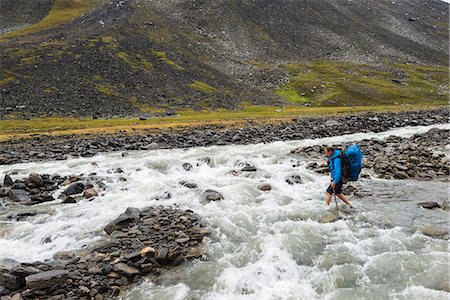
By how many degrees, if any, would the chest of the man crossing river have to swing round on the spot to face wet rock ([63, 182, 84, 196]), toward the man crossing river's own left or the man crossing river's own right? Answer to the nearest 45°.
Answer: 0° — they already face it

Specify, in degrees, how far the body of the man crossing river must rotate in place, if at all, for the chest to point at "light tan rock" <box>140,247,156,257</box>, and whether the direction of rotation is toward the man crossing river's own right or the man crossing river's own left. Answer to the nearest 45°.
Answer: approximately 45° to the man crossing river's own left

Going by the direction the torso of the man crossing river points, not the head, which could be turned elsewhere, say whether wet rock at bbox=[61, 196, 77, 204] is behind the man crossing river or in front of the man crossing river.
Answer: in front

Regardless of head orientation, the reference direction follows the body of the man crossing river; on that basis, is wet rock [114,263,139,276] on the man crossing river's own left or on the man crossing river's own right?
on the man crossing river's own left

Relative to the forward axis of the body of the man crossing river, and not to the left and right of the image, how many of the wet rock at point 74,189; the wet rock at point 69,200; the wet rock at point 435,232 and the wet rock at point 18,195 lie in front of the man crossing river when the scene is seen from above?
3

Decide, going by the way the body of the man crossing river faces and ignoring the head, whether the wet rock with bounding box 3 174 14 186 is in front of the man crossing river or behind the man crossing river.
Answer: in front

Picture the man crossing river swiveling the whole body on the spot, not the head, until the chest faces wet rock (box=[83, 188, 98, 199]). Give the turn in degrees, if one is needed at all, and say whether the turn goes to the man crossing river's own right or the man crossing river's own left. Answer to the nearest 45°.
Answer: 0° — they already face it

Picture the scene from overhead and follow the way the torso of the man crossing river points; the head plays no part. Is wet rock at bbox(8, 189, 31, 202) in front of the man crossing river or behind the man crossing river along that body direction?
in front

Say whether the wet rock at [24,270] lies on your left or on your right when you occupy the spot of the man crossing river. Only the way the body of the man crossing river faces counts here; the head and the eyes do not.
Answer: on your left

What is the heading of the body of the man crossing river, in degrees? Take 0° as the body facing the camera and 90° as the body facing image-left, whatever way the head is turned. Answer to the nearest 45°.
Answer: approximately 90°

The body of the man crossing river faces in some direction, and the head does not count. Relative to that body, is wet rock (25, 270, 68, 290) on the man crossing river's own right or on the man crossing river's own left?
on the man crossing river's own left

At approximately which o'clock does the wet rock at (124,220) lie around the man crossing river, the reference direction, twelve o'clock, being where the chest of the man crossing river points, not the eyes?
The wet rock is roughly at 11 o'clock from the man crossing river.
